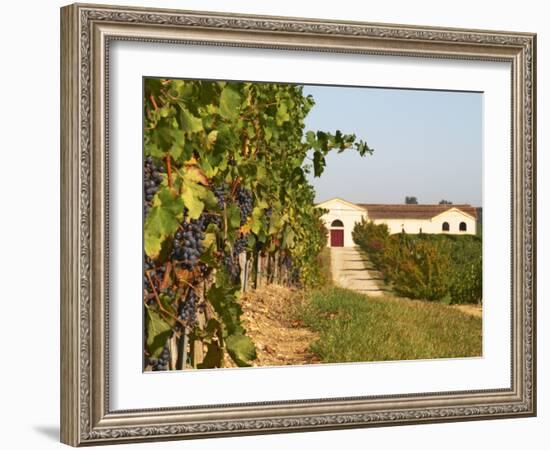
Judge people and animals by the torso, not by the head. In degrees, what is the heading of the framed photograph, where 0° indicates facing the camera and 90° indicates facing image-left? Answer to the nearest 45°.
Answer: approximately 315°
